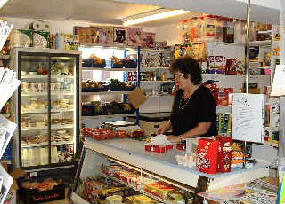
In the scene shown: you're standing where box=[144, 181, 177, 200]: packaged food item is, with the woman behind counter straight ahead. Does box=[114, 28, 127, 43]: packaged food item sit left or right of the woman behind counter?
left

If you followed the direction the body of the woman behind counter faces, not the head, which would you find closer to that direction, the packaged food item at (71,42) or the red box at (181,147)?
the red box

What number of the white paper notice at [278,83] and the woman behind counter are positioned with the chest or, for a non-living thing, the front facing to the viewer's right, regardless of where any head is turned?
0

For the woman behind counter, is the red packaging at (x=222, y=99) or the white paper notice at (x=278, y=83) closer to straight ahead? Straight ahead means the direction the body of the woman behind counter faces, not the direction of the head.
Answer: the white paper notice

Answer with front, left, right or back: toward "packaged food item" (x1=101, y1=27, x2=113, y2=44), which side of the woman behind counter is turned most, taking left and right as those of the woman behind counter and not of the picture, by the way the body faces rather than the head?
right

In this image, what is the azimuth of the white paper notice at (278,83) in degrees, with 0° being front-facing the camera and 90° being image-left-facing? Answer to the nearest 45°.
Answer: approximately 0°
